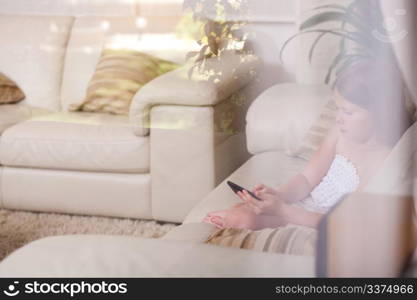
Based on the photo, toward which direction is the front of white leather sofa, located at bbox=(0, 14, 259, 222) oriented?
toward the camera
